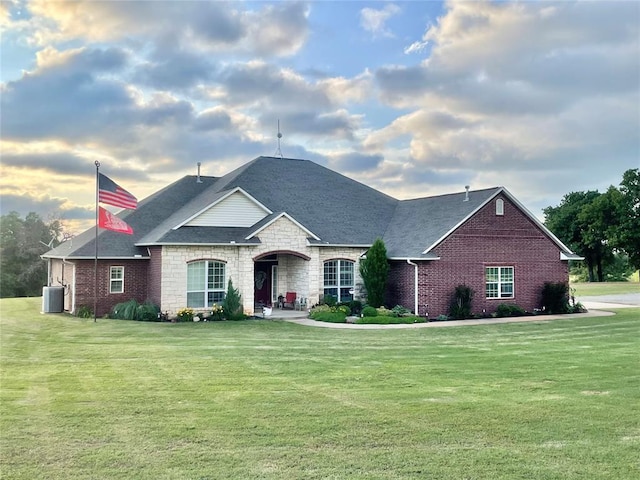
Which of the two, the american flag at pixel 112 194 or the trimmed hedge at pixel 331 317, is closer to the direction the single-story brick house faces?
the trimmed hedge

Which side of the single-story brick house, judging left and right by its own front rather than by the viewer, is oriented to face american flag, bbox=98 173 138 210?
right

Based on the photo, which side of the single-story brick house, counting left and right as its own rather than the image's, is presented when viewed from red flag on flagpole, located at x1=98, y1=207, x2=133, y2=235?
right

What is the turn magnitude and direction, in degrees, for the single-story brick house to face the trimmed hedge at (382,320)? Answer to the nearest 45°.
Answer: approximately 45° to its left

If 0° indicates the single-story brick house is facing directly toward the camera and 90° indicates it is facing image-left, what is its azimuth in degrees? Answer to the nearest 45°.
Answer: approximately 0°
